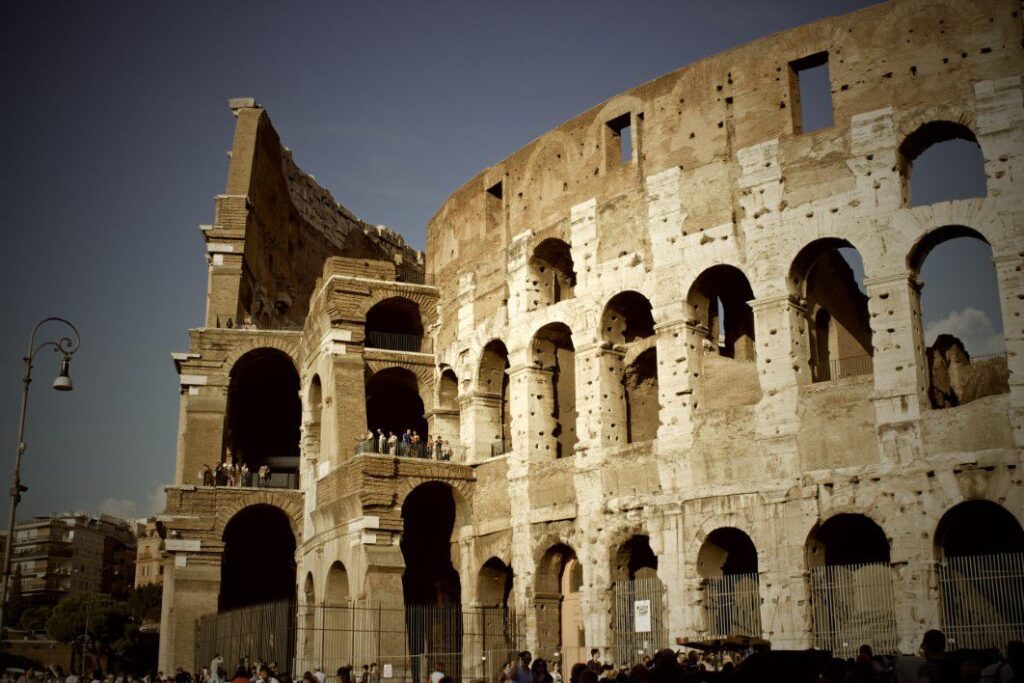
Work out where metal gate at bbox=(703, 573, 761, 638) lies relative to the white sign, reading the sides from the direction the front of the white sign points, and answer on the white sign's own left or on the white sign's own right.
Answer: on the white sign's own left

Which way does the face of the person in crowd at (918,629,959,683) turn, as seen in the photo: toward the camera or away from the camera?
away from the camera

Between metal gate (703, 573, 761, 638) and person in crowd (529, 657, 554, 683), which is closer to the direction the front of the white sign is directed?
the person in crowd

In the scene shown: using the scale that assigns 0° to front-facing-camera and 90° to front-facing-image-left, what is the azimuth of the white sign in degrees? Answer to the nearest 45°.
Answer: approximately 0°

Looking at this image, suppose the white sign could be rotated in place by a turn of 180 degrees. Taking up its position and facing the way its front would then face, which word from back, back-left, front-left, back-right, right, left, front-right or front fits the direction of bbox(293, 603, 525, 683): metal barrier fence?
front-left

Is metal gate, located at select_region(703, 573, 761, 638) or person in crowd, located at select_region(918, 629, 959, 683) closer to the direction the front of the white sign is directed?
the person in crowd

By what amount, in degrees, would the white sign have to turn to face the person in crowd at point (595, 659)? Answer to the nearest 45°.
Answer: approximately 45° to its right

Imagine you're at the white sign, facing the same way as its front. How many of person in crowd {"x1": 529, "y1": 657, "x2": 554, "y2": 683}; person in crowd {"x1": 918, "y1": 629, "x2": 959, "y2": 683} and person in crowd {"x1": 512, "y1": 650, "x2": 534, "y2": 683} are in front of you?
3
